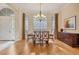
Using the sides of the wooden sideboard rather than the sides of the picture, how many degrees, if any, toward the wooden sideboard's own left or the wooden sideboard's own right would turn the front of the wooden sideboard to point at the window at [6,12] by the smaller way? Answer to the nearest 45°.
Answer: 0° — it already faces it

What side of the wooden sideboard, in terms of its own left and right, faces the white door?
front

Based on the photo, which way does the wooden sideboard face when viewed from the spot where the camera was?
facing the viewer and to the left of the viewer

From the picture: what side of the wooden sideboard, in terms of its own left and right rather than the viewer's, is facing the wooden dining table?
front
